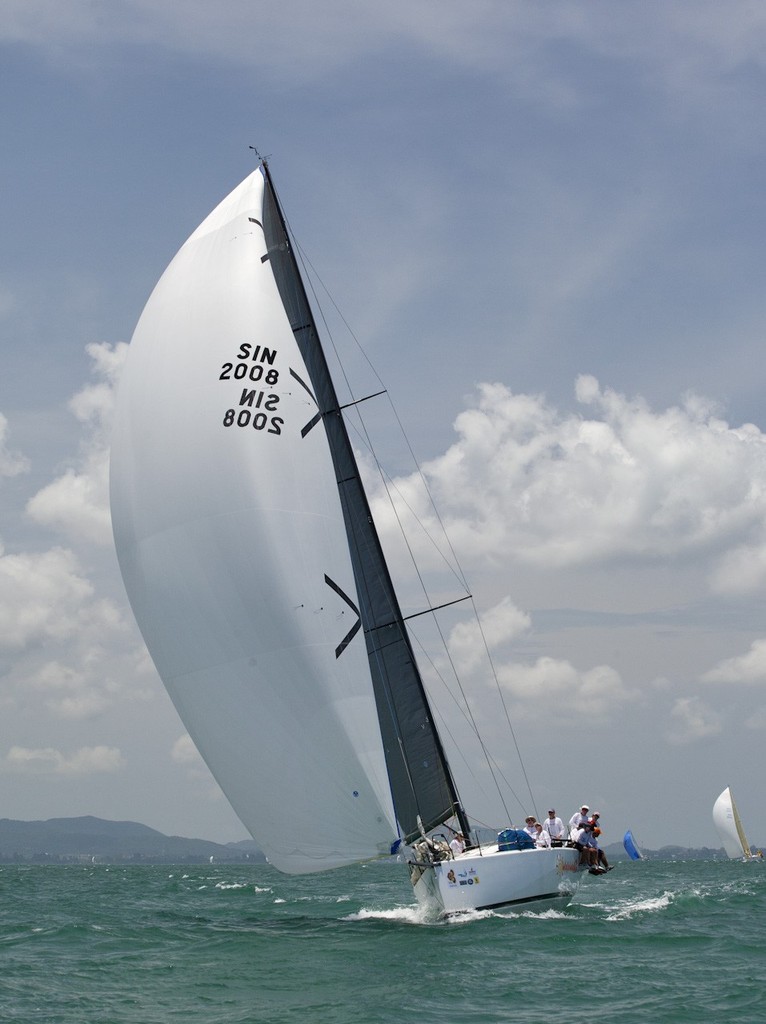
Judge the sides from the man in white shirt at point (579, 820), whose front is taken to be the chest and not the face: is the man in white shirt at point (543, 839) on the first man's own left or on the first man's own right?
on the first man's own right

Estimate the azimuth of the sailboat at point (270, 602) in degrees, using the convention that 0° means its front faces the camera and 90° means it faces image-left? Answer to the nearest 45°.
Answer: approximately 45°

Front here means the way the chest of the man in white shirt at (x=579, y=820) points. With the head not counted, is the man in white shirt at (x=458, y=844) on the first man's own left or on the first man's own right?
on the first man's own right
